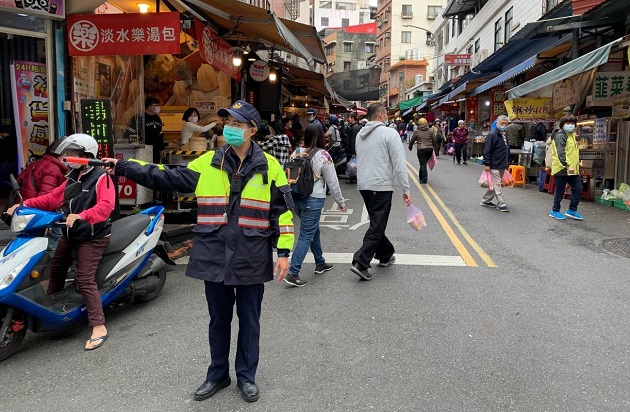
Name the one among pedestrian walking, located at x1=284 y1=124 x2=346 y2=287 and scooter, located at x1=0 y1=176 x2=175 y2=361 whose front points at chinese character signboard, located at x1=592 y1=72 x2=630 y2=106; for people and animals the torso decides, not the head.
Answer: the pedestrian walking

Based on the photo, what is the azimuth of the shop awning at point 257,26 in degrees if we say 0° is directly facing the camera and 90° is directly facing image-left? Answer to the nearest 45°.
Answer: approximately 315°

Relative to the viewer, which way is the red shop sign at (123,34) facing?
toward the camera

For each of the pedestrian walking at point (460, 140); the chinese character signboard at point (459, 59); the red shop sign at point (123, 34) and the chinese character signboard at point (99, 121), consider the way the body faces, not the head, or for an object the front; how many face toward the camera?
4

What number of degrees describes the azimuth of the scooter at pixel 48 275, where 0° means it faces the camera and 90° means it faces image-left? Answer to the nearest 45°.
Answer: approximately 45°

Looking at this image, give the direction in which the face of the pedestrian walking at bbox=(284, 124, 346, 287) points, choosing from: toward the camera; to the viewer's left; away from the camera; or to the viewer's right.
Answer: away from the camera

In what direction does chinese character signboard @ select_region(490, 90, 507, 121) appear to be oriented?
toward the camera

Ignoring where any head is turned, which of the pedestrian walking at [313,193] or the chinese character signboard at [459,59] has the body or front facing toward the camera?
the chinese character signboard

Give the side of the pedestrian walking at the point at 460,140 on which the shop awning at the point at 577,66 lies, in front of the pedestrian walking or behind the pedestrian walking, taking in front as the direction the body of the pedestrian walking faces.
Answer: in front

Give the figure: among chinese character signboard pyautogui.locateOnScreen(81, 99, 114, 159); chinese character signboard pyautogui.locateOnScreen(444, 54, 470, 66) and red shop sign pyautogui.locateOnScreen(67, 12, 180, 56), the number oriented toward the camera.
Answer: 3

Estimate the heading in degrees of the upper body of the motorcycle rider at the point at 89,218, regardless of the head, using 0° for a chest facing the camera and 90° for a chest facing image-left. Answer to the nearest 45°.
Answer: approximately 45°

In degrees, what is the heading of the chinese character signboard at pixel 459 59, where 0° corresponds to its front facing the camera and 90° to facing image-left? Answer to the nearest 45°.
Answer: approximately 0°

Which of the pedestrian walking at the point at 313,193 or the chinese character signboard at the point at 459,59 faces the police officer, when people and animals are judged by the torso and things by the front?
the chinese character signboard

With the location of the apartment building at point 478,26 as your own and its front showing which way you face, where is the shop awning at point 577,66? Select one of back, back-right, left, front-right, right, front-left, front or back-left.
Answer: front-left

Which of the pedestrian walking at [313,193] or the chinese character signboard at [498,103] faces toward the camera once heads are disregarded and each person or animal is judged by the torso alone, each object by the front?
the chinese character signboard

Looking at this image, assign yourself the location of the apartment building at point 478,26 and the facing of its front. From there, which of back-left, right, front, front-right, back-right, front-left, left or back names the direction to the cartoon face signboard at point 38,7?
front-left

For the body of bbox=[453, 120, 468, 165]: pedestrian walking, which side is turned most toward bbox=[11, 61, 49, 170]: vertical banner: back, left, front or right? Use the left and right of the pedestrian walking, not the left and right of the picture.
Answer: front

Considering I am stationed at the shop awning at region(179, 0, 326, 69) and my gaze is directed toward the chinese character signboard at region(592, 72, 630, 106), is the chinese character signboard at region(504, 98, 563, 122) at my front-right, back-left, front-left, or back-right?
front-left
